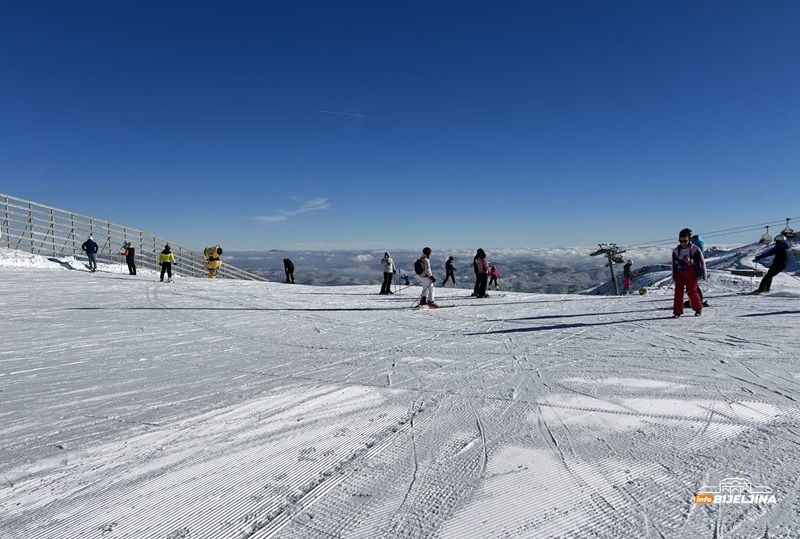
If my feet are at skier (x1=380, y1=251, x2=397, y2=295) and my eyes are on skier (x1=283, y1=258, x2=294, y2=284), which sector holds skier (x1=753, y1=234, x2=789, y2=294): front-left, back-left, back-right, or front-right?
back-right

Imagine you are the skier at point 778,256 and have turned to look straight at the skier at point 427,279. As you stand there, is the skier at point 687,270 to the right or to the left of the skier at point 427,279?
left

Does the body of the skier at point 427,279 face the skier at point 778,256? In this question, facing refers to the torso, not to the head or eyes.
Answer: yes

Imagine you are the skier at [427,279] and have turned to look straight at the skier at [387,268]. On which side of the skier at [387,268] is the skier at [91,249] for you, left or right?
left
